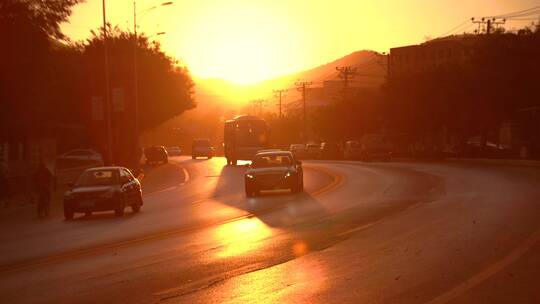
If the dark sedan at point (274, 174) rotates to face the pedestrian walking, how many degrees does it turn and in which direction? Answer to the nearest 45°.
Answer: approximately 90° to its right

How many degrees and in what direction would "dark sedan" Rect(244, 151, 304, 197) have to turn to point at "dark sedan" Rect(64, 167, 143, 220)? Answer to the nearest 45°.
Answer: approximately 45° to its right

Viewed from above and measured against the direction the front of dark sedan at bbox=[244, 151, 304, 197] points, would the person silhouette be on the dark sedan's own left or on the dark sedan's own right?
on the dark sedan's own right

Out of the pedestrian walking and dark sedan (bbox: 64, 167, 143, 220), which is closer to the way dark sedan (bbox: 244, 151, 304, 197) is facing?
the dark sedan

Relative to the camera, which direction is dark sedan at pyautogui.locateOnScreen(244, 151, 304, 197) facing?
toward the camera
